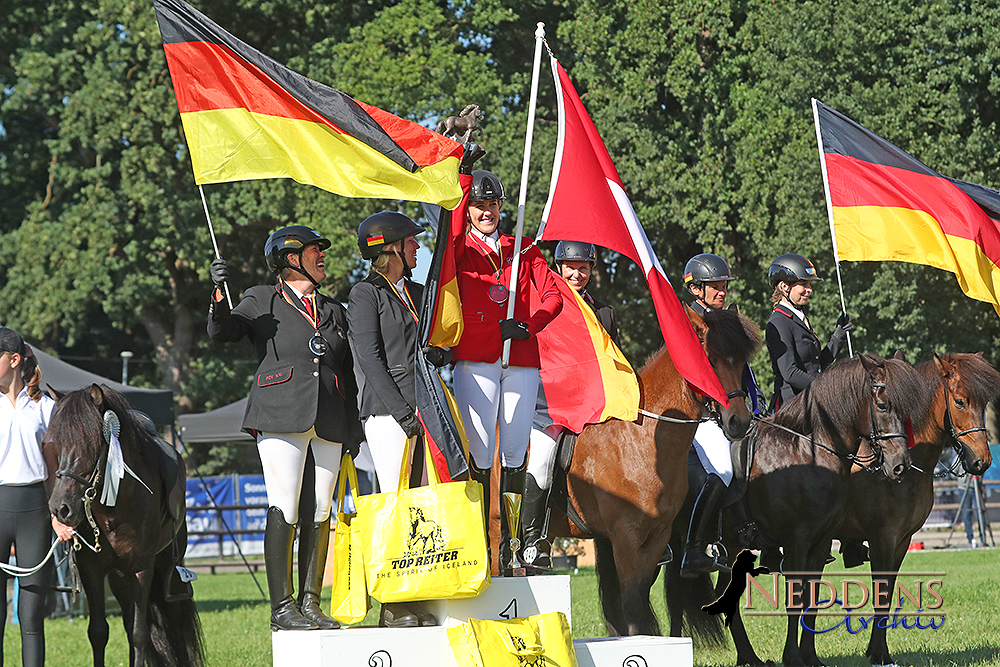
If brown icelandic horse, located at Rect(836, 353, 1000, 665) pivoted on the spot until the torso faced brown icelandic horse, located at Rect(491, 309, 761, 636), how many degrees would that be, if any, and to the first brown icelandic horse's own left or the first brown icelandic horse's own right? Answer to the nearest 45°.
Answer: approximately 90° to the first brown icelandic horse's own right

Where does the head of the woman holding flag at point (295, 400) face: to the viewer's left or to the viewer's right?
to the viewer's right

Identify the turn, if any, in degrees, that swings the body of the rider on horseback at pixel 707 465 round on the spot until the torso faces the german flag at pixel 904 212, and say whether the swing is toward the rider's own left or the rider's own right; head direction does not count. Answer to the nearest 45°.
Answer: approximately 90° to the rider's own left

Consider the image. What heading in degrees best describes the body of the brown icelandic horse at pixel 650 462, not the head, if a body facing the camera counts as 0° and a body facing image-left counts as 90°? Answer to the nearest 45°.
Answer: approximately 315°

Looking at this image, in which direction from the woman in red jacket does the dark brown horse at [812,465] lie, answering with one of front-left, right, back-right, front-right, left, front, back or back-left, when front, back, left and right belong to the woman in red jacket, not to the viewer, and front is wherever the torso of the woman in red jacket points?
back-left

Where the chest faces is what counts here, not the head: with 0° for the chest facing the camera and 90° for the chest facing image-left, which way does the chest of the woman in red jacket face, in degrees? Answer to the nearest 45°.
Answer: approximately 0°

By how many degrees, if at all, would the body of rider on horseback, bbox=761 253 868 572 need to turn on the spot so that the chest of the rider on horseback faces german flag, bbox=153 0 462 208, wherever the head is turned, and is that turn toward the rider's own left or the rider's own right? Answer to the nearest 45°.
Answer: approximately 90° to the rider's own right

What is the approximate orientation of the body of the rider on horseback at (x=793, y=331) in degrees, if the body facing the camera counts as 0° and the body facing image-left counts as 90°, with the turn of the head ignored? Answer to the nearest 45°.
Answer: approximately 315°

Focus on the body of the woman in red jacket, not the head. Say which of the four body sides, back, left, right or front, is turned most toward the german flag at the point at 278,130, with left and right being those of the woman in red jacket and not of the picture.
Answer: right

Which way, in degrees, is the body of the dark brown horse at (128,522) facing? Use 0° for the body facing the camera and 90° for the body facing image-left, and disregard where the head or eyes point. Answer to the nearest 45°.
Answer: approximately 45°
